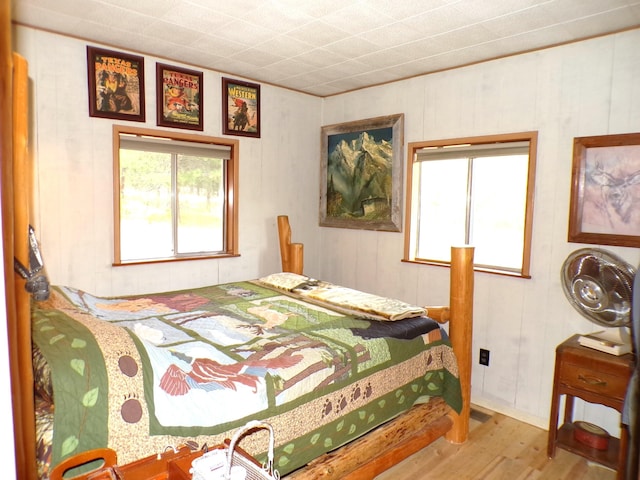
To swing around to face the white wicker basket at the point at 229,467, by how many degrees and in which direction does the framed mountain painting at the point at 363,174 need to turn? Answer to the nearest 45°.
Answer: approximately 45° to its left

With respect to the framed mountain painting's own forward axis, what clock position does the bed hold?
The bed is roughly at 11 o'clock from the framed mountain painting.

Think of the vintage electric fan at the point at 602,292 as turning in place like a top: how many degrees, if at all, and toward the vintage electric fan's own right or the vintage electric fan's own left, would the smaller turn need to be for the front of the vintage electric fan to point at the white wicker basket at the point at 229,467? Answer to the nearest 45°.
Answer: approximately 45° to the vintage electric fan's own left

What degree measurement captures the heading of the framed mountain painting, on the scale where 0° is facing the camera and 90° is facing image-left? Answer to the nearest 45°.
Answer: approximately 45°

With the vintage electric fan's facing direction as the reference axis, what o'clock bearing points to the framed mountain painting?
The framed mountain painting is roughly at 2 o'clock from the vintage electric fan.

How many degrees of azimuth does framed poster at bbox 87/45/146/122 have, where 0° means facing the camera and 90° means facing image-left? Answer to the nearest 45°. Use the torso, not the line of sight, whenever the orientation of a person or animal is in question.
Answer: approximately 315°

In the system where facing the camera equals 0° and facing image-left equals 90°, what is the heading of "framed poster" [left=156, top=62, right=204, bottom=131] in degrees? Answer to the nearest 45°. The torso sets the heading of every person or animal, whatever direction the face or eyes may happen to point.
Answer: approximately 315°

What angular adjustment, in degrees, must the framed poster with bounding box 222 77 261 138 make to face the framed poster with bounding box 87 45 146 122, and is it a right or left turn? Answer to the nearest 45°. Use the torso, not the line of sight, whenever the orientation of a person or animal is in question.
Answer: approximately 90° to its right
